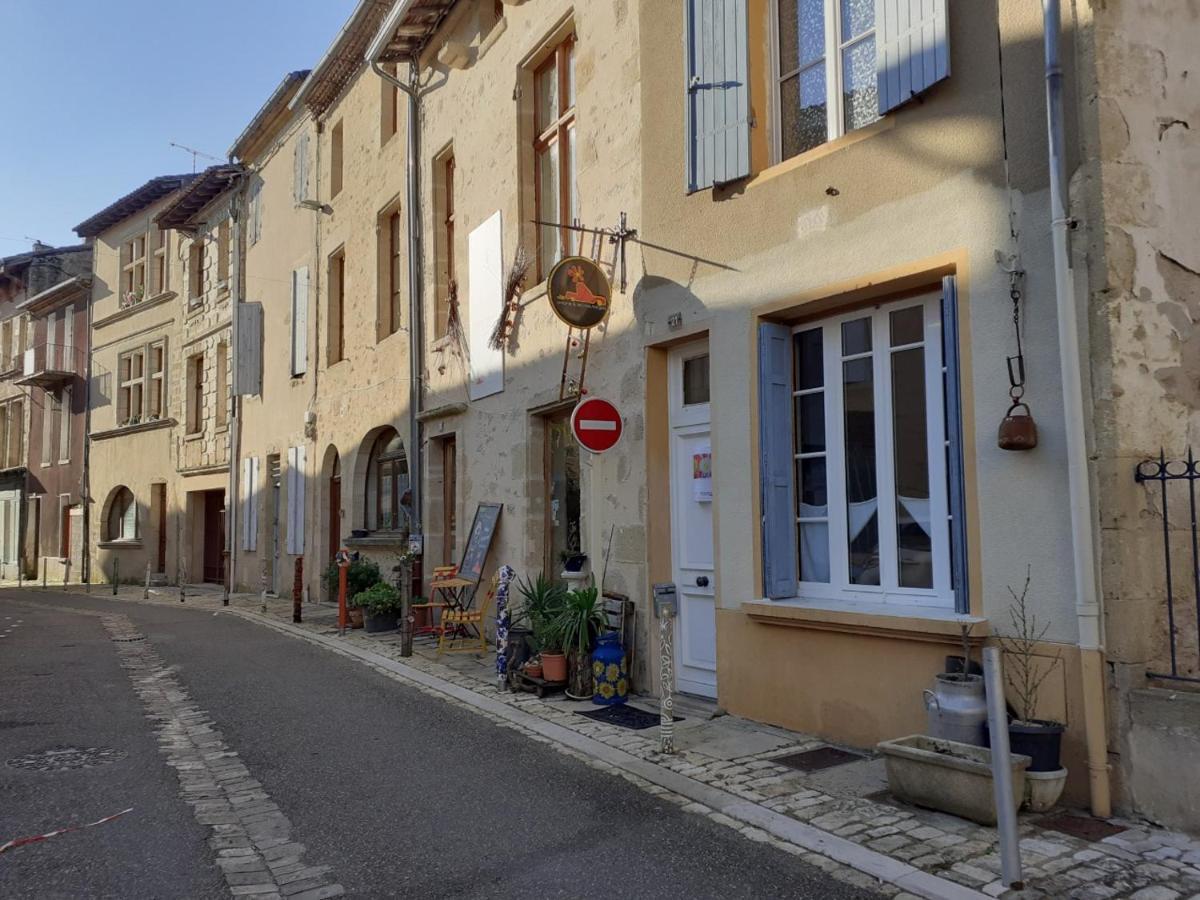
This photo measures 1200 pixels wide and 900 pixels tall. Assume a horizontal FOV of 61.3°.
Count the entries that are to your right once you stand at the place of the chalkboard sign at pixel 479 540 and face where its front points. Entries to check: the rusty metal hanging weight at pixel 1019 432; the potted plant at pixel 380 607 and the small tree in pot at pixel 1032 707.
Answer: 1

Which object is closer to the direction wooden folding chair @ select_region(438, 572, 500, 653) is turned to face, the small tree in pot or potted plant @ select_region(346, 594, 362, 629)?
the potted plant

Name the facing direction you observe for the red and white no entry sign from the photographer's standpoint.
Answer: facing the viewer

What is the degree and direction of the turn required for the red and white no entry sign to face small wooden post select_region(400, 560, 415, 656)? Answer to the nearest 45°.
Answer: approximately 135° to its right

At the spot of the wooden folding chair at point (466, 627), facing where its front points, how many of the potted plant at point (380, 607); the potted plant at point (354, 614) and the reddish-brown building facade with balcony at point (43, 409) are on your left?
0

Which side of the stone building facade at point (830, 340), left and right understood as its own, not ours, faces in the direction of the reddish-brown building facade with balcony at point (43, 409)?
right

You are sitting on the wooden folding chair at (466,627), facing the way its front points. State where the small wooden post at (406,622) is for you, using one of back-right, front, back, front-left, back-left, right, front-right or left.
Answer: front

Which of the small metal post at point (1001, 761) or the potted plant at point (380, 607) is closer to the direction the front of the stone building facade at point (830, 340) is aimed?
the small metal post

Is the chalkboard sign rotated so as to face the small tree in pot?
no

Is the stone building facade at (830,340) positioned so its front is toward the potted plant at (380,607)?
no

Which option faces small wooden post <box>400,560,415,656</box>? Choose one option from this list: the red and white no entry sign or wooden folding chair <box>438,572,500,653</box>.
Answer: the wooden folding chair

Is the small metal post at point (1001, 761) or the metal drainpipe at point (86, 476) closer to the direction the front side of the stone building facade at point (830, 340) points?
the small metal post

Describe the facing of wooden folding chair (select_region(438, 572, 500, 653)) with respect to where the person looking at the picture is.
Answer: facing to the left of the viewer

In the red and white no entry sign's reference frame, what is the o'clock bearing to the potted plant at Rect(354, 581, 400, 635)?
The potted plant is roughly at 5 o'clock from the red and white no entry sign.

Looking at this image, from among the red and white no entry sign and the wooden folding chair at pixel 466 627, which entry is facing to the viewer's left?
the wooden folding chair
